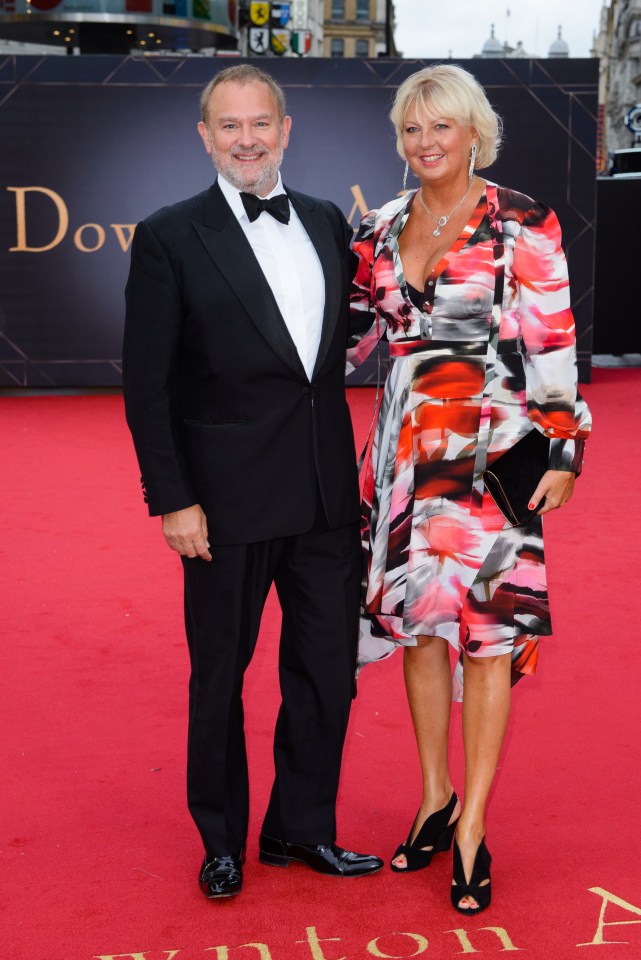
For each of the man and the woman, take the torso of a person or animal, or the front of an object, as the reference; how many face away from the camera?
0

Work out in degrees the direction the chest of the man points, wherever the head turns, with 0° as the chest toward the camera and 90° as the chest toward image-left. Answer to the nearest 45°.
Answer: approximately 315°

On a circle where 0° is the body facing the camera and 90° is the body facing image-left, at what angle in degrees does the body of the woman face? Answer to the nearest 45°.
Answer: approximately 45°
